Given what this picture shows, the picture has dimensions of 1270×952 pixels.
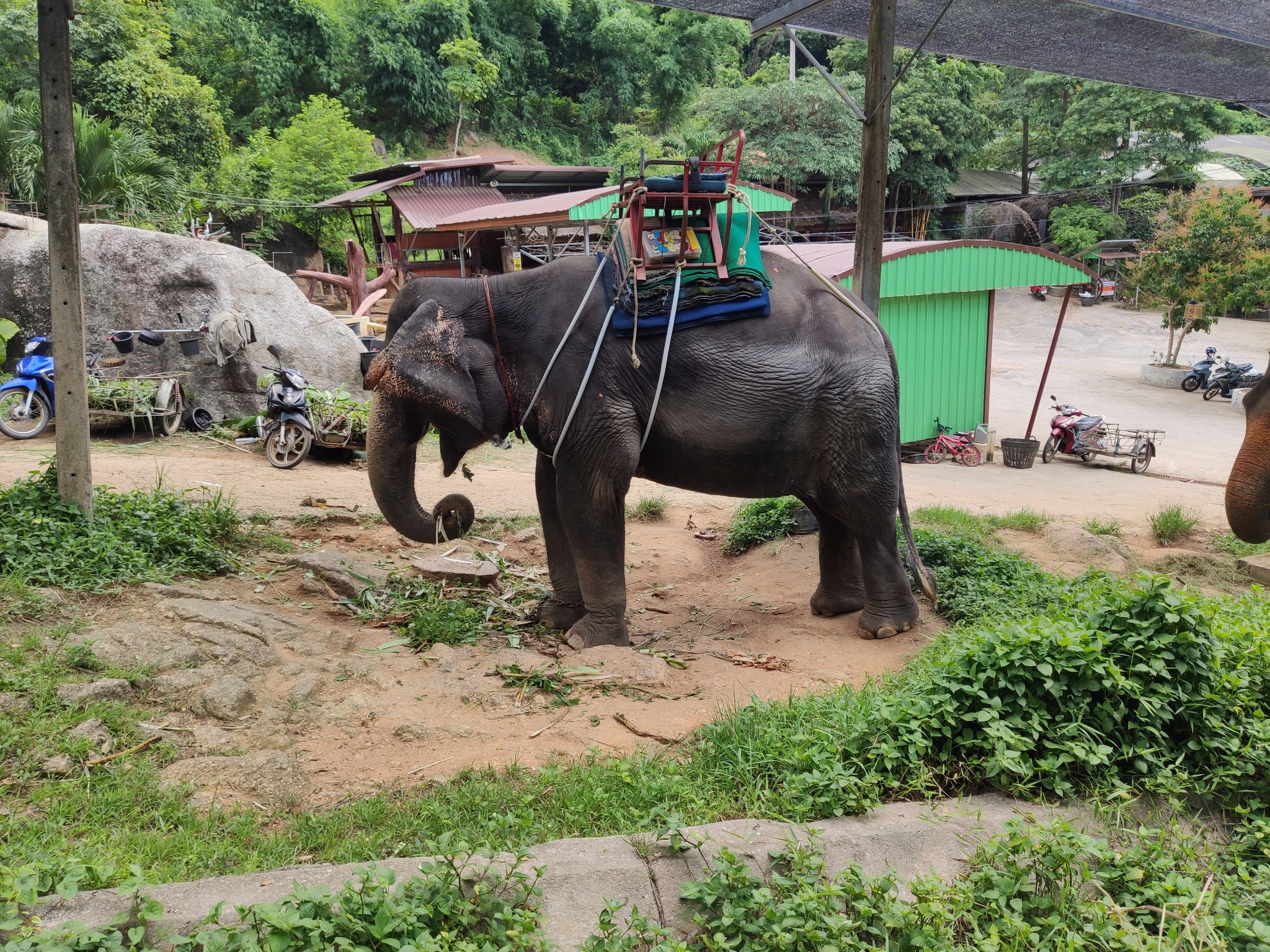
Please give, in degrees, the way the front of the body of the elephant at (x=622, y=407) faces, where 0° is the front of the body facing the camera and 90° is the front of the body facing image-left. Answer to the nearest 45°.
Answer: approximately 90°

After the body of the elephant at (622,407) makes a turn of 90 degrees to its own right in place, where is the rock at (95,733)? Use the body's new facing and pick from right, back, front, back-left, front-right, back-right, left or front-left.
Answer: back-left

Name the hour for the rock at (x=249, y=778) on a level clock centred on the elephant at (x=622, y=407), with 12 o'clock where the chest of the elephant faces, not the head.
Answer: The rock is roughly at 10 o'clock from the elephant.

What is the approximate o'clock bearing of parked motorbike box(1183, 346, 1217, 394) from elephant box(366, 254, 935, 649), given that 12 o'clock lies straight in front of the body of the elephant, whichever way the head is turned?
The parked motorbike is roughly at 4 o'clock from the elephant.

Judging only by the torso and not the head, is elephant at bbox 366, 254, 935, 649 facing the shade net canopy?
no

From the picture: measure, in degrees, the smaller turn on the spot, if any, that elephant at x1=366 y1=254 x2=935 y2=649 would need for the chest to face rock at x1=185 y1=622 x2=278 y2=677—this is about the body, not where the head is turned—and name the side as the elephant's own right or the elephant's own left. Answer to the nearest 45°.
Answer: approximately 45° to the elephant's own left

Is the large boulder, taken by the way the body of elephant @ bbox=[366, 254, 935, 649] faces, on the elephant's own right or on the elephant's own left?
on the elephant's own right

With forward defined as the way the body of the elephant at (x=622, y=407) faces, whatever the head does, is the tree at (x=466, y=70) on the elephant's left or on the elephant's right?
on the elephant's right

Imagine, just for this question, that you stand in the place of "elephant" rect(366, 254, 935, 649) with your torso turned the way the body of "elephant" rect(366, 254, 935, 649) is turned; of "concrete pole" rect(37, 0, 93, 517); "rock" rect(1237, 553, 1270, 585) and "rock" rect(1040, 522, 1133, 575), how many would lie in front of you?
1

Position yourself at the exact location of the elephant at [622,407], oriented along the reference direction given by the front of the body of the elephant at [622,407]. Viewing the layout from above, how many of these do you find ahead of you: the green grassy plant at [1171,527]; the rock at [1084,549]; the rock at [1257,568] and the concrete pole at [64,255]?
1

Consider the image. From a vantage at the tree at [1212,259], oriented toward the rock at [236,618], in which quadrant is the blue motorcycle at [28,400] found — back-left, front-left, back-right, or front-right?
front-right

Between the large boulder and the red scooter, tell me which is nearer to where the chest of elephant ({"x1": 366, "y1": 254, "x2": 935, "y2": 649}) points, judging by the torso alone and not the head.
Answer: the large boulder

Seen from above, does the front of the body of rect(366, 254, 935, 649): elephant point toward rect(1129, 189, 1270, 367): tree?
no

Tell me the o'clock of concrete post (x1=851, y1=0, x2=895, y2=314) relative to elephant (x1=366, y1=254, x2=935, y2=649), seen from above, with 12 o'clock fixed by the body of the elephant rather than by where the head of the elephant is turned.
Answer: The concrete post is roughly at 4 o'clock from the elephant.
